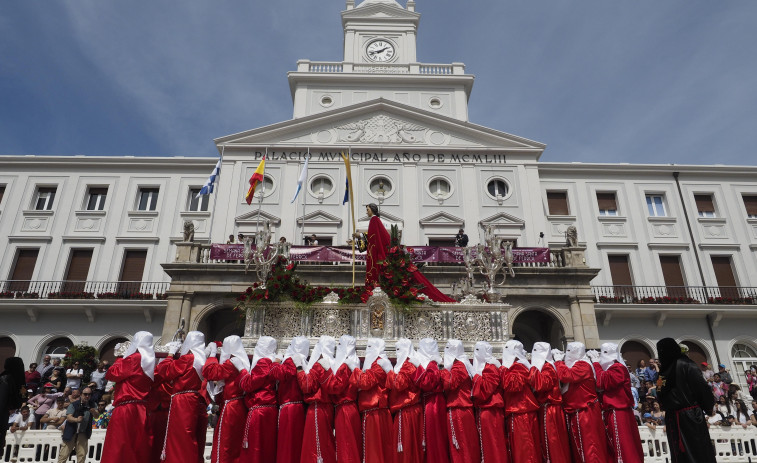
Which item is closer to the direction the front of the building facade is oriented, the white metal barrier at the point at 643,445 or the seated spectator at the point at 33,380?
the white metal barrier

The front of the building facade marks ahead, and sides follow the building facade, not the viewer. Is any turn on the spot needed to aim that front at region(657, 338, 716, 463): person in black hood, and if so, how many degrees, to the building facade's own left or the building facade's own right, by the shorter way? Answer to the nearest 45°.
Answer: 0° — it already faces them

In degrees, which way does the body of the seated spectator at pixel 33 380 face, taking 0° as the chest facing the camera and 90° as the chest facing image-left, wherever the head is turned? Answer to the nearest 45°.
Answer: approximately 0°

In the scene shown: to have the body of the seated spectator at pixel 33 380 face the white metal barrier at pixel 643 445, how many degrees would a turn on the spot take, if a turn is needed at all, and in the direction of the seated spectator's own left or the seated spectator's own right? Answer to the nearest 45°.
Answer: approximately 45° to the seated spectator's own left

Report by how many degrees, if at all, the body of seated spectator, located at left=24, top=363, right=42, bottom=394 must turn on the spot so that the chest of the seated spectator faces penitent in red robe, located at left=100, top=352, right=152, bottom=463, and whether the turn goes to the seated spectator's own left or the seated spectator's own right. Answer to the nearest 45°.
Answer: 0° — they already face them

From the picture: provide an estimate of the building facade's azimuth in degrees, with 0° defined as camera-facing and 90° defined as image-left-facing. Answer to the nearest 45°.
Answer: approximately 0°

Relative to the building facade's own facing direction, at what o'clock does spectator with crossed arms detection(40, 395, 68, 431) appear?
The spectator with crossed arms is roughly at 1 o'clock from the building facade.

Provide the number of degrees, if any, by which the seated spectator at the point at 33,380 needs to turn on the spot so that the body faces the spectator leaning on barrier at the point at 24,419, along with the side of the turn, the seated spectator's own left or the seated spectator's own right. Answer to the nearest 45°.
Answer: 0° — they already face them
